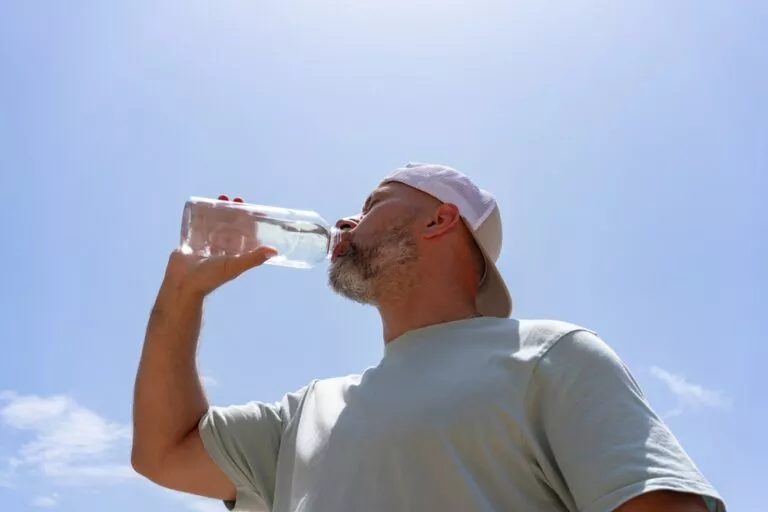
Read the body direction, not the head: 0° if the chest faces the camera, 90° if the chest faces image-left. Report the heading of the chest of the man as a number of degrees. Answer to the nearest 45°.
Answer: approximately 45°
